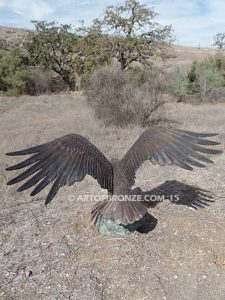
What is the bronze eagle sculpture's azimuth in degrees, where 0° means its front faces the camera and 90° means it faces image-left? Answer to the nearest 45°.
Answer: approximately 180°

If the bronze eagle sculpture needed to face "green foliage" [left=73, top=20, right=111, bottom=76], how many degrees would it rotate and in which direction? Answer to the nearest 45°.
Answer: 0° — it already faces it

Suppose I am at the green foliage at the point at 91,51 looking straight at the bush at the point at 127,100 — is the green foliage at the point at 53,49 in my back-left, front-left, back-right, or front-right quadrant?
back-right

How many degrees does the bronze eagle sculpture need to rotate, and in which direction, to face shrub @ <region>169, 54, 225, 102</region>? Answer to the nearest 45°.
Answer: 0° — it already faces it

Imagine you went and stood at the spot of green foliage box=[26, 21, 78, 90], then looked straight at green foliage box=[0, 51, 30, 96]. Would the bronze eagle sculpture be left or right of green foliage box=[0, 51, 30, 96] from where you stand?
left

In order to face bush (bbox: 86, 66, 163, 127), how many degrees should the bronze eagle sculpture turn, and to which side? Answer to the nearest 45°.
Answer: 0° — it already faces it

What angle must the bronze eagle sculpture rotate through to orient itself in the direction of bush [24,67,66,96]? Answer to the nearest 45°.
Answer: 0° — it already faces it
